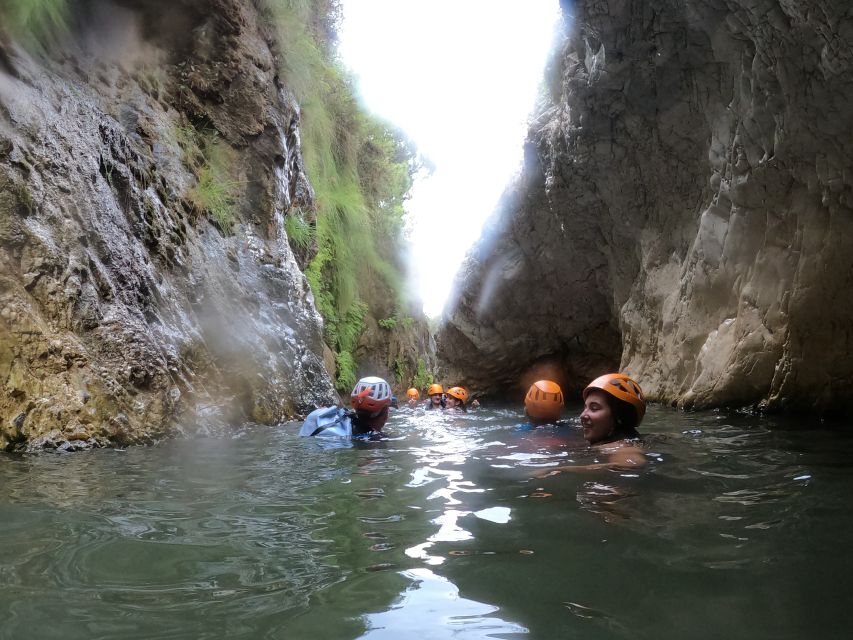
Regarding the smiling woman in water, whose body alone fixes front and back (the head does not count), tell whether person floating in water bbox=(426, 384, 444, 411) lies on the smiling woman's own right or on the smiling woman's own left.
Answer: on the smiling woman's own right

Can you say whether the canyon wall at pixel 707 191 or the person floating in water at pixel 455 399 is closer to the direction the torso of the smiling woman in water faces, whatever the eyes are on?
the person floating in water

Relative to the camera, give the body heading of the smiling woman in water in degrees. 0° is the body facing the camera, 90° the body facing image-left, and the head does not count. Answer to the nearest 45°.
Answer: approximately 90°

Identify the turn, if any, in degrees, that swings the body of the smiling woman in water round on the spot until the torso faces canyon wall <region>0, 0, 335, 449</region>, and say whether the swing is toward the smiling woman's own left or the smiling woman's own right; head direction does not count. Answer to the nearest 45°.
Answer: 0° — they already face it

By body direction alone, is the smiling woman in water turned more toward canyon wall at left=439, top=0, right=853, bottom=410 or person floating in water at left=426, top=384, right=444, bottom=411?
the person floating in water

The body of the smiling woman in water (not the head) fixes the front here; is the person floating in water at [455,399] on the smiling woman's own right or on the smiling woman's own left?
on the smiling woman's own right

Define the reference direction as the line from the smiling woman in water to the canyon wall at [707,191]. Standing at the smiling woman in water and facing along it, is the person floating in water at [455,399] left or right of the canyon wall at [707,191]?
left

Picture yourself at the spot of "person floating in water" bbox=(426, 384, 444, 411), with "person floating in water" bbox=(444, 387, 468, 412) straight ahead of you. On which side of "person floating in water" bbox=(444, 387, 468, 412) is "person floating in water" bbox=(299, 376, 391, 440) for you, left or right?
right

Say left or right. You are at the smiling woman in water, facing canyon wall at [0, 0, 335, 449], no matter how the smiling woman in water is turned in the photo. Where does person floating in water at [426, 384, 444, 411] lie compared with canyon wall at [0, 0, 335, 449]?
right
